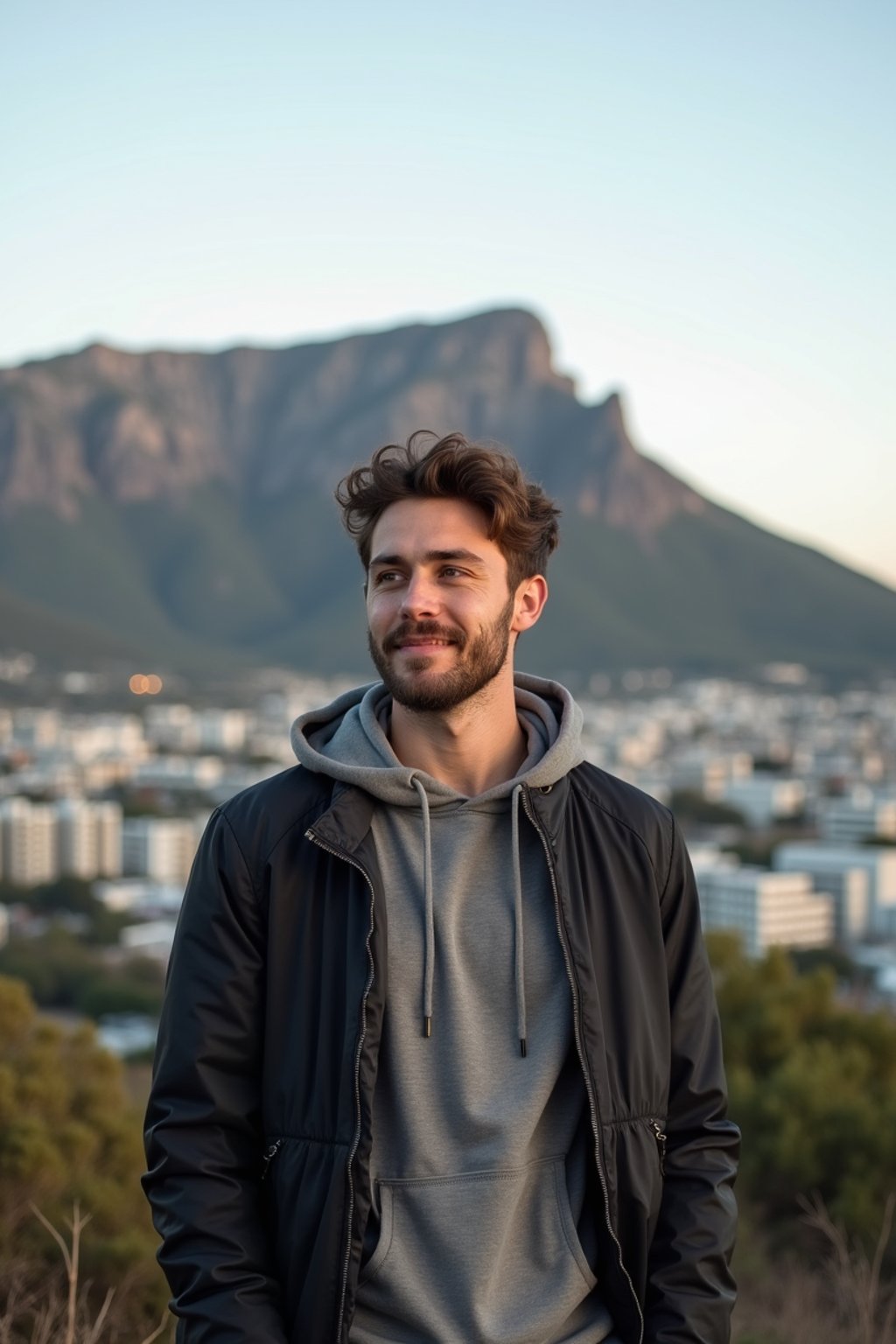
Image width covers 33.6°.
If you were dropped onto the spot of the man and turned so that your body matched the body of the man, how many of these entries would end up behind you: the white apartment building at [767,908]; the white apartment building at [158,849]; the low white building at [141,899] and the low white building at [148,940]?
4

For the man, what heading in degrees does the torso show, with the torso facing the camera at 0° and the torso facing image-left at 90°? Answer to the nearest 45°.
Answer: approximately 0°

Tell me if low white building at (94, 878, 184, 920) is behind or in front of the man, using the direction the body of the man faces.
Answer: behind

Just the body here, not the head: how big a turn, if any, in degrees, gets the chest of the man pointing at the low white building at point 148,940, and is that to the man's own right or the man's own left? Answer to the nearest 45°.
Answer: approximately 180°

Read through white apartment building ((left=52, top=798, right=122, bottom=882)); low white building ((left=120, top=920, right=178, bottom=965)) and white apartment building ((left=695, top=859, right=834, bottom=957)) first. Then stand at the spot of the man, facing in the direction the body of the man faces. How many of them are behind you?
3

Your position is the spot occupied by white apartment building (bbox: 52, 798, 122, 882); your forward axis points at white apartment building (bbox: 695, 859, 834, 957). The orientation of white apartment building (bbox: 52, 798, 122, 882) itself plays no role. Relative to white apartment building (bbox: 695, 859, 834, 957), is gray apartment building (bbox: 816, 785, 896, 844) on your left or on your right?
left

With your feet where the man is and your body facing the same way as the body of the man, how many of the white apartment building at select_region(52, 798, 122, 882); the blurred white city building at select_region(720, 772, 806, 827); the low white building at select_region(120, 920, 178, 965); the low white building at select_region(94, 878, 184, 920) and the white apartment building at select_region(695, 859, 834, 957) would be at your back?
5

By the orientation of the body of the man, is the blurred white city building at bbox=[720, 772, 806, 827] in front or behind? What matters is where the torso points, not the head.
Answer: behind

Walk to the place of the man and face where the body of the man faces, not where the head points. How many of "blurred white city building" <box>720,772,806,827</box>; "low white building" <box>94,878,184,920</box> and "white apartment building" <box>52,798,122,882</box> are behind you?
3

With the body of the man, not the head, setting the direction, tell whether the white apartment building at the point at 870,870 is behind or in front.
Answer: behind

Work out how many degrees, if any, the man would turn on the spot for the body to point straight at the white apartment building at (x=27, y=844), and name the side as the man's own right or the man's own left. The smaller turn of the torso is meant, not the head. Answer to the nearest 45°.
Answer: approximately 180°

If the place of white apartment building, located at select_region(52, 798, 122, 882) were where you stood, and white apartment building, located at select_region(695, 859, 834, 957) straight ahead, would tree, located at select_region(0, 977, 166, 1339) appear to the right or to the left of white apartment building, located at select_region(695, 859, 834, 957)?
right

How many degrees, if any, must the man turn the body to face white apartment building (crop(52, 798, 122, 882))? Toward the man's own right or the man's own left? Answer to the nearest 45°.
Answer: approximately 180°

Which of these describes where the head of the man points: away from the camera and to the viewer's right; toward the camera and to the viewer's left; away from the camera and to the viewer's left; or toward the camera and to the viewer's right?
toward the camera and to the viewer's left

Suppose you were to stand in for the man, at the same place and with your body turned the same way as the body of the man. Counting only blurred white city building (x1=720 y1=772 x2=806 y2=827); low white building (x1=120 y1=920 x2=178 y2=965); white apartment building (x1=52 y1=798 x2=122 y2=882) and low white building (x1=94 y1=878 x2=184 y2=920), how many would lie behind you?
4
